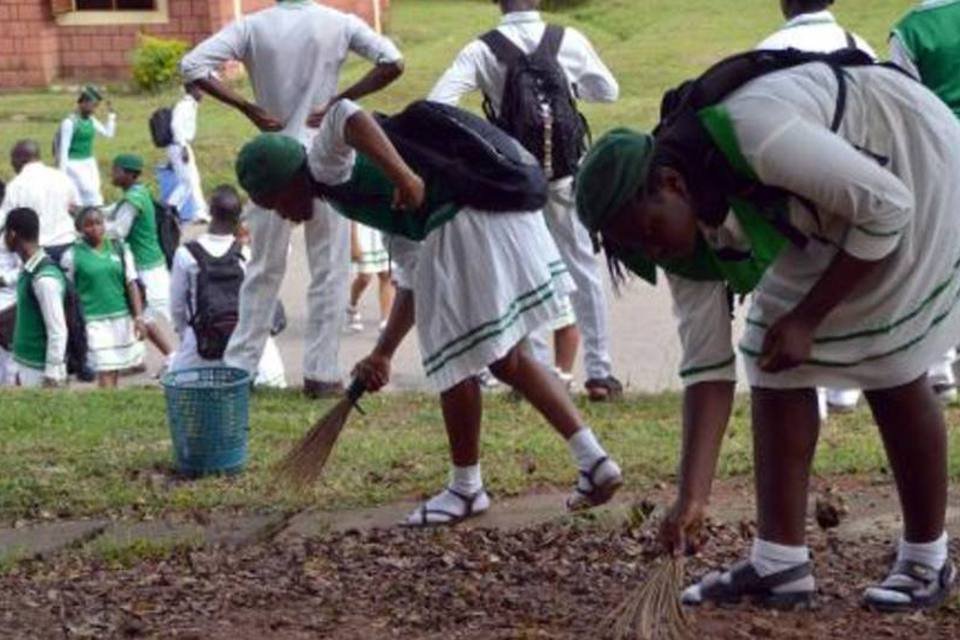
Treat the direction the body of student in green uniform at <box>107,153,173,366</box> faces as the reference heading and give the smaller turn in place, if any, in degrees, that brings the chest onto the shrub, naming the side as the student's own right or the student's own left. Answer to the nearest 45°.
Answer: approximately 90° to the student's own right

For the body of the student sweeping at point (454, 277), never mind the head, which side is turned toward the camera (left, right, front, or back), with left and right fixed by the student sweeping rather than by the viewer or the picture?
left

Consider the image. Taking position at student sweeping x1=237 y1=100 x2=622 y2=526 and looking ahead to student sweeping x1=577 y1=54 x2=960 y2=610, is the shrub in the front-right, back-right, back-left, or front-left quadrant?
back-left

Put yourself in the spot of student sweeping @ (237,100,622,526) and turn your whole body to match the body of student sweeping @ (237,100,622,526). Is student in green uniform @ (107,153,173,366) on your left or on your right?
on your right

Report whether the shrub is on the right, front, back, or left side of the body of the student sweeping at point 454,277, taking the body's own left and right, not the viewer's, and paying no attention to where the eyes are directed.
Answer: right

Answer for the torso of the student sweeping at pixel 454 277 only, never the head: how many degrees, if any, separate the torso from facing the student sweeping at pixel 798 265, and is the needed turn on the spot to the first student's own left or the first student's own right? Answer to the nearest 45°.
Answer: approximately 135° to the first student's own left

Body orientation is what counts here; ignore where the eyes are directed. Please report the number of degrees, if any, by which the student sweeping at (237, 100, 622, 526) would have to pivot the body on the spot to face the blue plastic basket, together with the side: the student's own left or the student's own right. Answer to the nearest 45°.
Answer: approximately 45° to the student's own right

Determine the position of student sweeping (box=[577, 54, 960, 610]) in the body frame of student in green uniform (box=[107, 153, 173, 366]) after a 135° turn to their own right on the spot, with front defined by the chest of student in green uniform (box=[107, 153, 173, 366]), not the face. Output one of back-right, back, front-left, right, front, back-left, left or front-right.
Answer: back-right

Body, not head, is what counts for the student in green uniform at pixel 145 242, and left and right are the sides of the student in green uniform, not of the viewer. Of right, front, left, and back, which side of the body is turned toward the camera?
left
